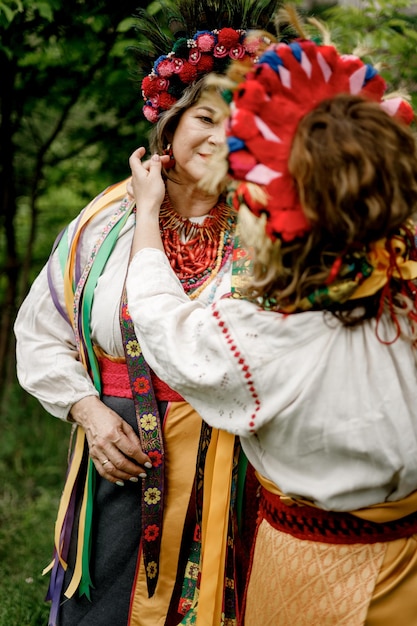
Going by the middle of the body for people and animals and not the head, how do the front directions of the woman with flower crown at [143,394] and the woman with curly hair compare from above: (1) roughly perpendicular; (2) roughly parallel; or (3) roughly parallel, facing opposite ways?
roughly parallel, facing opposite ways

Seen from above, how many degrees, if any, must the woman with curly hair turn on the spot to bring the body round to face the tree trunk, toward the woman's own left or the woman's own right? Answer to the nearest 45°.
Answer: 0° — they already face it

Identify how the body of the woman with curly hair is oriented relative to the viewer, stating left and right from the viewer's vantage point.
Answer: facing away from the viewer and to the left of the viewer

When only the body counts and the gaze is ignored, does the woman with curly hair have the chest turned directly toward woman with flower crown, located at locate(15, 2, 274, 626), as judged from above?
yes

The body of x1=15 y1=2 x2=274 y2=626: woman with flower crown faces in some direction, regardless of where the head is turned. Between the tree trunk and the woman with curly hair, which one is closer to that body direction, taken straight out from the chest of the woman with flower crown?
the woman with curly hair

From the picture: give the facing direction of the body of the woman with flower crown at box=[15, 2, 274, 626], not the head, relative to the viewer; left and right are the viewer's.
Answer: facing the viewer and to the right of the viewer

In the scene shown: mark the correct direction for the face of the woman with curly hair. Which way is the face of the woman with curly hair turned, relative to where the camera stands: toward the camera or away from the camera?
away from the camera

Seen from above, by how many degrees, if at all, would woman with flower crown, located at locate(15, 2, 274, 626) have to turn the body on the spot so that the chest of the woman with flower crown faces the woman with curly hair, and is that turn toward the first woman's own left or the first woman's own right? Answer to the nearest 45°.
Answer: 0° — they already face them

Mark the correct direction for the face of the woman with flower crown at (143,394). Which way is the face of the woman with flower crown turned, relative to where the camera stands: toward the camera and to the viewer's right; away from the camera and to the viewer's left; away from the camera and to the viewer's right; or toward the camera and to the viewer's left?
toward the camera and to the viewer's right
